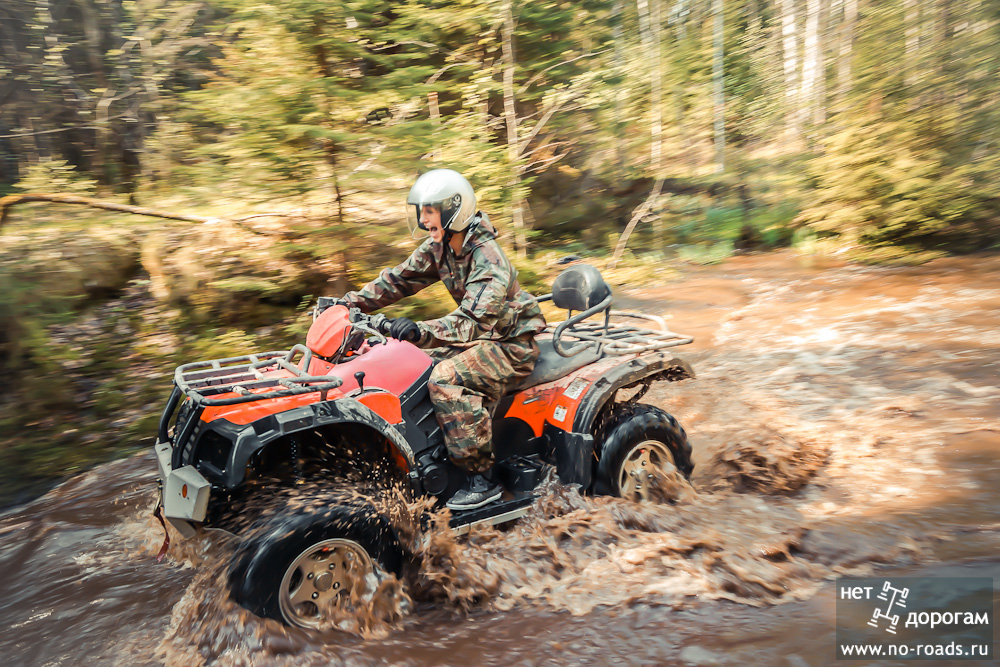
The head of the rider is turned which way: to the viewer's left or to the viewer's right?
to the viewer's left

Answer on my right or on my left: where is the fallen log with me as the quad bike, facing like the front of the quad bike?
on my right

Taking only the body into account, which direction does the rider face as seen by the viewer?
to the viewer's left

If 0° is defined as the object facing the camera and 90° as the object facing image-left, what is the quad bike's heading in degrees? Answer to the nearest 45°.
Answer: approximately 45°

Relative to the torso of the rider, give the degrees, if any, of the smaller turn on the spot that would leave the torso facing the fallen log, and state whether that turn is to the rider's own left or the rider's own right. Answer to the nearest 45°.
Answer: approximately 45° to the rider's own right
